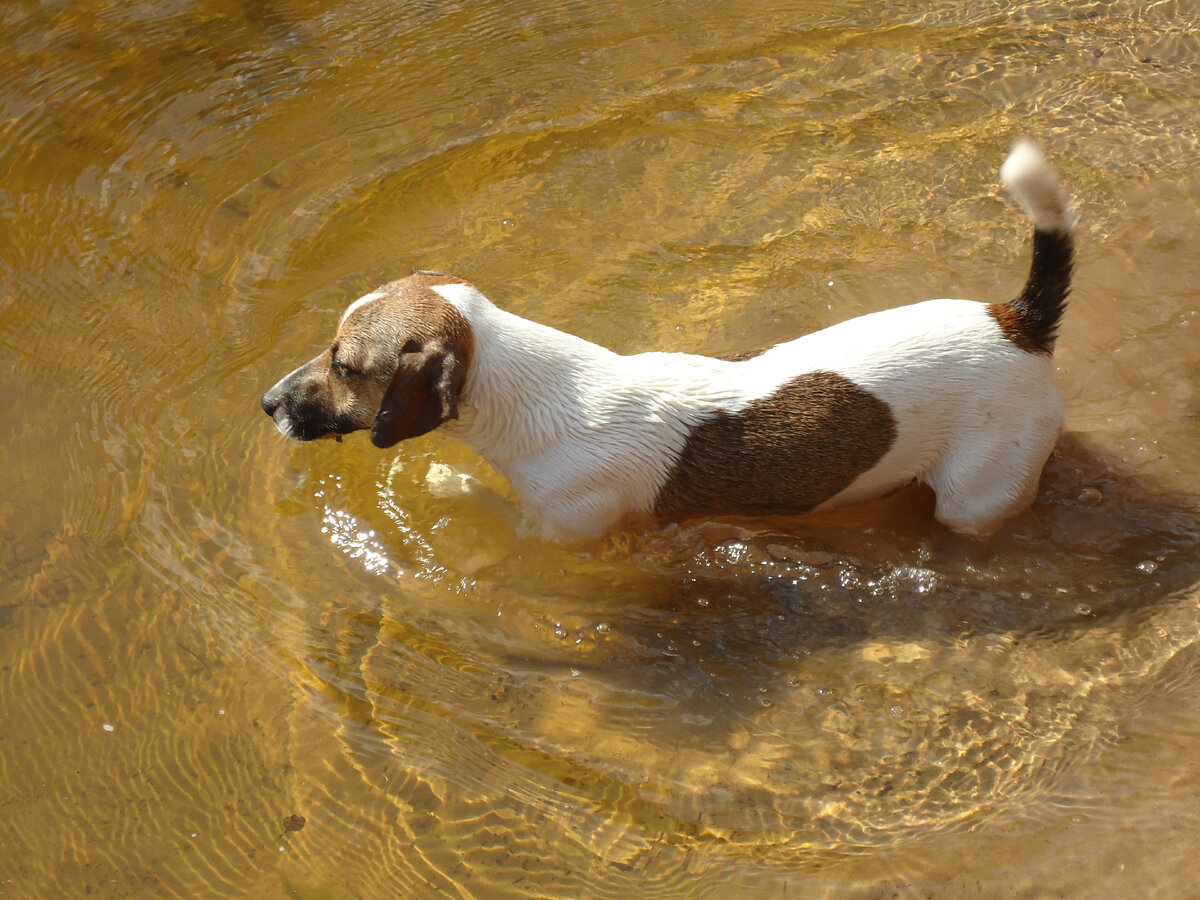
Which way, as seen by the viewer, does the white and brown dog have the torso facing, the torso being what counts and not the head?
to the viewer's left
